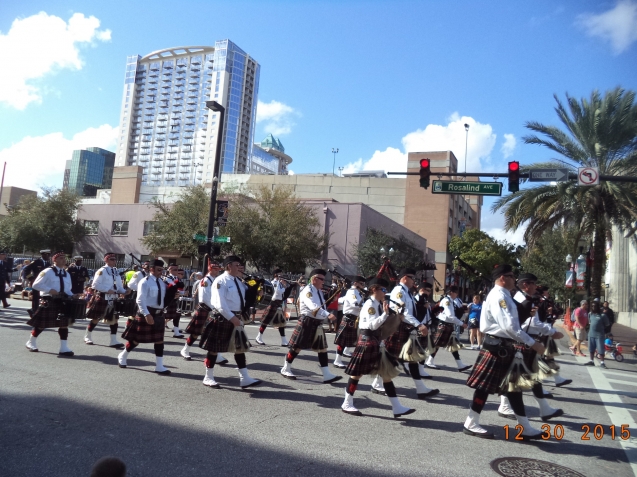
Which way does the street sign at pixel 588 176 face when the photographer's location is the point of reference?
facing the viewer

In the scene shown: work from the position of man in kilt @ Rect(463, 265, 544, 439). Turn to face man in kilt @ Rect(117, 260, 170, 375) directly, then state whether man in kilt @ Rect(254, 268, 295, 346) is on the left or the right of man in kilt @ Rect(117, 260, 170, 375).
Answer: right

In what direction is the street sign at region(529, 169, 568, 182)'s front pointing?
toward the camera

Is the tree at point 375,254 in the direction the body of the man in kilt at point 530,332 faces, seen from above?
no

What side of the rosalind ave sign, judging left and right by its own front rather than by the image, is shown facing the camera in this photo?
front

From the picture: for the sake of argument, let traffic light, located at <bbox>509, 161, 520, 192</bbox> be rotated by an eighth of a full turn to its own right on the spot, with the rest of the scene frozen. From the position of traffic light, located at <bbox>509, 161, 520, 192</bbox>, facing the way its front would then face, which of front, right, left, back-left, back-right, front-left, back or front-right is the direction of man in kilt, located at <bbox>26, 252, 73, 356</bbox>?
front

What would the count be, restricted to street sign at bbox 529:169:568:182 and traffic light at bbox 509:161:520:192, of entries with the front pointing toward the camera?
2

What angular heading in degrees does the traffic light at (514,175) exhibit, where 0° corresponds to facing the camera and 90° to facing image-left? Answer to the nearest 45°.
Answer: approximately 0°

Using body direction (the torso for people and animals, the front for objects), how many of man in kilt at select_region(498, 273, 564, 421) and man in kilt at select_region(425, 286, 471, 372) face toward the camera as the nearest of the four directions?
0
